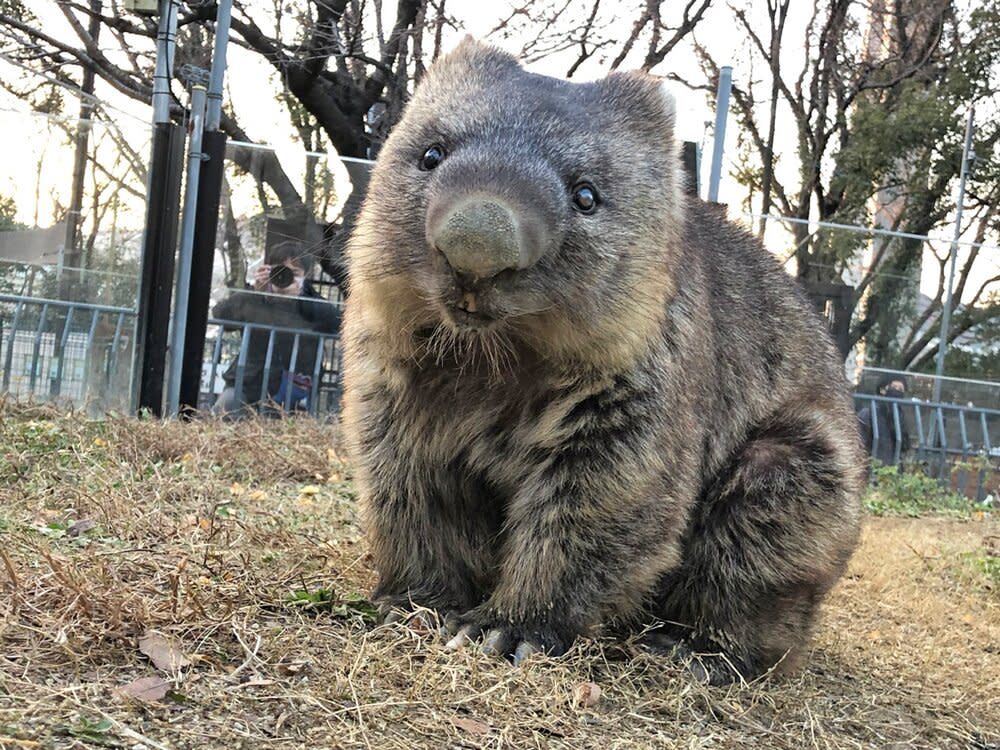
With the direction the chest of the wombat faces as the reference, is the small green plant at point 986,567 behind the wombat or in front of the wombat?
behind

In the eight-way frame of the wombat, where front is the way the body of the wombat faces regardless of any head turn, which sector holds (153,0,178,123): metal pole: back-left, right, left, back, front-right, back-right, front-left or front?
right

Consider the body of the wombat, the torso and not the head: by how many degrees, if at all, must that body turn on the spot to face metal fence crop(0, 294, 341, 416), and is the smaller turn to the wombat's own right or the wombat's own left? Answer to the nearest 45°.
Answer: approximately 90° to the wombat's own right

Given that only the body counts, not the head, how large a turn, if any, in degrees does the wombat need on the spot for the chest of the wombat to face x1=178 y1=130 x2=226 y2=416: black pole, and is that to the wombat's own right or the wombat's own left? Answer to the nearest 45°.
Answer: approximately 90° to the wombat's own right

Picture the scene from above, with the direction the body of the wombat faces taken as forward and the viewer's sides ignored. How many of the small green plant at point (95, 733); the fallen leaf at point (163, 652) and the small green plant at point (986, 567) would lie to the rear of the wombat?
1

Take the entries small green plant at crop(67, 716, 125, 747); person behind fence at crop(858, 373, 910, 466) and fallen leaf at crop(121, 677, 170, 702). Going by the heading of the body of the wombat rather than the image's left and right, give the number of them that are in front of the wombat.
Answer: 2

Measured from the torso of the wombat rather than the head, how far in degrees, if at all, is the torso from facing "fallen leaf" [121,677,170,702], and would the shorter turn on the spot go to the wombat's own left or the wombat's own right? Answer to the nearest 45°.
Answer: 0° — it already faces it

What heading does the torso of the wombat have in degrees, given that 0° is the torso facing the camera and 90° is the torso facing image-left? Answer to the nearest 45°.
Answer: approximately 45°

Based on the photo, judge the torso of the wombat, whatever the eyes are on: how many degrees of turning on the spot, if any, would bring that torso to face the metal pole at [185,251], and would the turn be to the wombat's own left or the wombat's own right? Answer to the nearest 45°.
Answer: approximately 90° to the wombat's own right

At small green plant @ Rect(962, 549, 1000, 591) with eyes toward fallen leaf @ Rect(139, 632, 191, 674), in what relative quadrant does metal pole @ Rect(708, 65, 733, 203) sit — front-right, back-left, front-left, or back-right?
back-right

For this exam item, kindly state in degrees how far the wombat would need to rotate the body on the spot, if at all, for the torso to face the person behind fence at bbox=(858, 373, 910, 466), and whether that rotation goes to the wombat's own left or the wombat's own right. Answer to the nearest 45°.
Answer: approximately 135° to the wombat's own right

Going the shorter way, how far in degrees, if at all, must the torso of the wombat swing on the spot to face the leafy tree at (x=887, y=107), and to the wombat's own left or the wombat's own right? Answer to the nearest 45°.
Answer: approximately 135° to the wombat's own right

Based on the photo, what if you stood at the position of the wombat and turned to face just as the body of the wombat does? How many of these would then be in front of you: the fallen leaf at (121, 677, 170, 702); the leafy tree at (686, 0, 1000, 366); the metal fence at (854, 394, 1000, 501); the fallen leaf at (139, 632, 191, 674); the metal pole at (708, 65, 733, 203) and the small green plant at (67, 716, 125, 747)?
3
